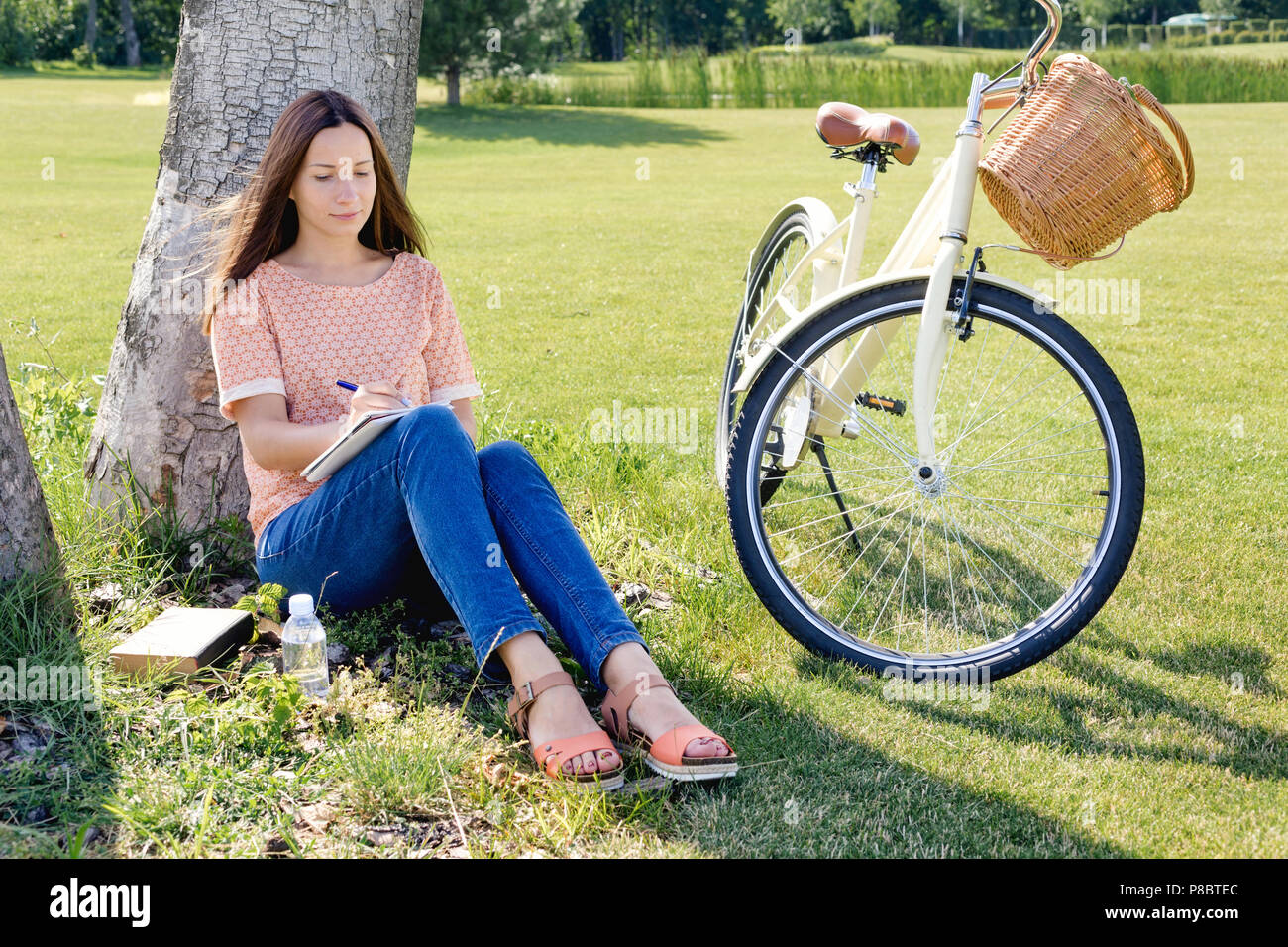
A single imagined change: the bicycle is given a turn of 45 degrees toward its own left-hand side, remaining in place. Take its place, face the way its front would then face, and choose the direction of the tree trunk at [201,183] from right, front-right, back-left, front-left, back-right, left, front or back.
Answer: back

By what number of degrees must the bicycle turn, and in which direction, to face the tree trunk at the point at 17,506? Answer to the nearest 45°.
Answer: approximately 90° to its right

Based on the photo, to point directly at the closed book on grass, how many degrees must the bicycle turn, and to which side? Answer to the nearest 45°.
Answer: approximately 90° to its right

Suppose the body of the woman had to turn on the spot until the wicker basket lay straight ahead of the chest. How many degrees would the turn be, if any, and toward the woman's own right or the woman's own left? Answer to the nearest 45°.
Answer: approximately 45° to the woman's own left

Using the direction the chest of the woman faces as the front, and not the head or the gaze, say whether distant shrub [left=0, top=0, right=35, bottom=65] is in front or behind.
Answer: behind

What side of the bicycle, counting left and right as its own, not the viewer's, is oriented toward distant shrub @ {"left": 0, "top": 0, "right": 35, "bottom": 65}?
back

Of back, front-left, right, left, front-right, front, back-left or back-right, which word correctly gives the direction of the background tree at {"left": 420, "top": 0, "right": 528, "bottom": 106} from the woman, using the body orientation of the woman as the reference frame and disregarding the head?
back-left

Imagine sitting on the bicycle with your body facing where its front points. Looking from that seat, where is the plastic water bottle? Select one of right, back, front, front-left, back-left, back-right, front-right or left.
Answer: right

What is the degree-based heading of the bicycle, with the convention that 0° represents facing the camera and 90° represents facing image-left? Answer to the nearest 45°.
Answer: approximately 315°

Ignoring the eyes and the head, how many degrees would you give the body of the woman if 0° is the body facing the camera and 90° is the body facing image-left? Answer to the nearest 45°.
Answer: approximately 315°

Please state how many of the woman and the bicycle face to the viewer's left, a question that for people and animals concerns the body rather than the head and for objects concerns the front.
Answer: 0
